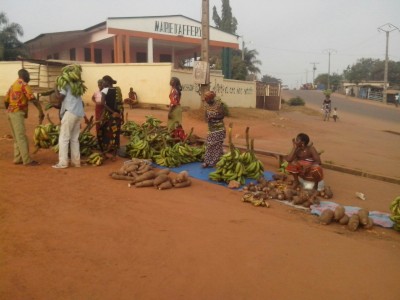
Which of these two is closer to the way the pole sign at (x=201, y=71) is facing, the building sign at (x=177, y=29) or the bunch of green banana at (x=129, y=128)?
the bunch of green banana

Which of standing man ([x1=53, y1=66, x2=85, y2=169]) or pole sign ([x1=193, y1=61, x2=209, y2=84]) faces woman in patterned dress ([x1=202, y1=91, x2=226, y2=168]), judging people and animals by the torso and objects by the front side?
the pole sign

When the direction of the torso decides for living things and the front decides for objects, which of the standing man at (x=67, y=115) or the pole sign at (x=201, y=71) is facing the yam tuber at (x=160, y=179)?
the pole sign

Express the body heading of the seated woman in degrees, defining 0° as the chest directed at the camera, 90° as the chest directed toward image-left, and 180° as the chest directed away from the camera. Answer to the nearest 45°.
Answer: approximately 45°

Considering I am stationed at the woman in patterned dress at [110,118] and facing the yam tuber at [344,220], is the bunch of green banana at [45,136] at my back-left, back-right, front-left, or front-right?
back-right

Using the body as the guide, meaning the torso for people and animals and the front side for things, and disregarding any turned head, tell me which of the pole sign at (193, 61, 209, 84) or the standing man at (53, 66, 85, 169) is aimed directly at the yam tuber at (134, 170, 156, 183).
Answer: the pole sign

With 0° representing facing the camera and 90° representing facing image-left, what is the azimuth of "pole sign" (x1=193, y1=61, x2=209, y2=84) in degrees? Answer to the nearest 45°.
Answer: approximately 0°

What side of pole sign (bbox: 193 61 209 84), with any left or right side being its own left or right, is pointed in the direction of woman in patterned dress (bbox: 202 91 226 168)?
front
